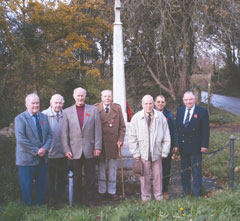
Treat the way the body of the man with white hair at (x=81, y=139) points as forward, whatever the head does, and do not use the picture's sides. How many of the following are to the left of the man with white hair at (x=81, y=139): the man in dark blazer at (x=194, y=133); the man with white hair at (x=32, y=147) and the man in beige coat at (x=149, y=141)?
2

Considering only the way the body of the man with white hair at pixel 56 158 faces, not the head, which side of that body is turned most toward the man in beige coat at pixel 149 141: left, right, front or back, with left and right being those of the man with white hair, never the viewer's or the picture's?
left

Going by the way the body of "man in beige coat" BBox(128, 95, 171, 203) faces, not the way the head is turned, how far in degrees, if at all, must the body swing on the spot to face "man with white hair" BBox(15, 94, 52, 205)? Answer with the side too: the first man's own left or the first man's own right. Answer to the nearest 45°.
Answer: approximately 90° to the first man's own right

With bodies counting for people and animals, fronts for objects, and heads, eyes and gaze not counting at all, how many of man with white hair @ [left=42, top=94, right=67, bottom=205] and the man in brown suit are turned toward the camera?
2

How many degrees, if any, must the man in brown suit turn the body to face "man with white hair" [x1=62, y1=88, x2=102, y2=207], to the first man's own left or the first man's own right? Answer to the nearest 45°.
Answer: approximately 45° to the first man's own right

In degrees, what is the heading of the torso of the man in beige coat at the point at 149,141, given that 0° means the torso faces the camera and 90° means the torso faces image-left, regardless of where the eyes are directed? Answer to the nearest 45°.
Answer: approximately 0°
